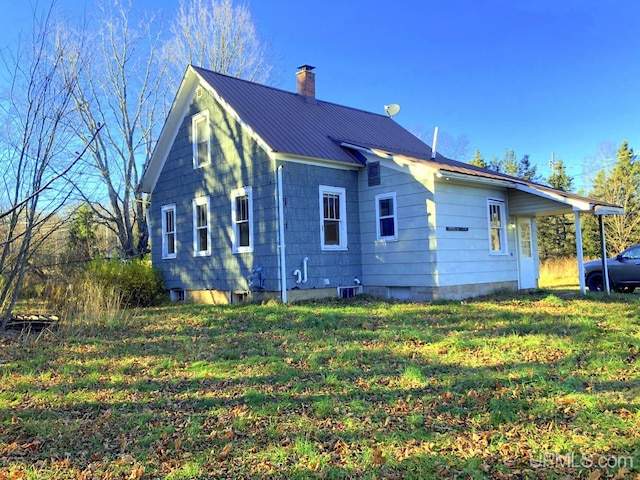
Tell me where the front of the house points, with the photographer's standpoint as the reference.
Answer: facing the viewer and to the right of the viewer

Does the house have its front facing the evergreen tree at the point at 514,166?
no

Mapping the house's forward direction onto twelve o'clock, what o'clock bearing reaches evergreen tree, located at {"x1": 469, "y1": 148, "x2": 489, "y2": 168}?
The evergreen tree is roughly at 8 o'clock from the house.

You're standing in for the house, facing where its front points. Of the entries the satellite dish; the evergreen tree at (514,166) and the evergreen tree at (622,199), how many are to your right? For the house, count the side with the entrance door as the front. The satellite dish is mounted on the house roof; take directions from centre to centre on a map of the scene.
0

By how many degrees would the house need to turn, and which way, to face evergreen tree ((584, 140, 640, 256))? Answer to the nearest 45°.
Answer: approximately 90° to its left
